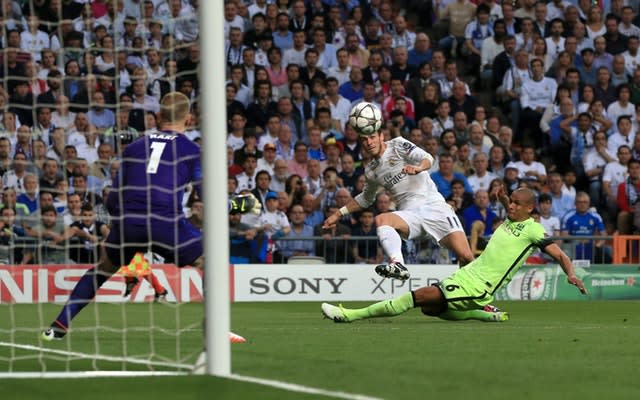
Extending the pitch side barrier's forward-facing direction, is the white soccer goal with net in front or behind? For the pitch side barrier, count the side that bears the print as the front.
in front

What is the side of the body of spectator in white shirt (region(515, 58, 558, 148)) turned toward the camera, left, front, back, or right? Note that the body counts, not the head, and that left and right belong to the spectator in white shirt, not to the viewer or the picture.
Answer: front

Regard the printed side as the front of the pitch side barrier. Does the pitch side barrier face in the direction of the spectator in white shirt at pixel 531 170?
no

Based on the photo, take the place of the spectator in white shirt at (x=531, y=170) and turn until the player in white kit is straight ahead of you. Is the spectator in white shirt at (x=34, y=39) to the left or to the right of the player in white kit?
right

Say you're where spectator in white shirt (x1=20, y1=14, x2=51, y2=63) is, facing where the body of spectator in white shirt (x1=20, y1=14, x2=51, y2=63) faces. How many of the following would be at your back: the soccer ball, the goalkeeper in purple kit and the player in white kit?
0

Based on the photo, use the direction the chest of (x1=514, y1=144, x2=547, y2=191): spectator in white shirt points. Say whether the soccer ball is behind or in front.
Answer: in front

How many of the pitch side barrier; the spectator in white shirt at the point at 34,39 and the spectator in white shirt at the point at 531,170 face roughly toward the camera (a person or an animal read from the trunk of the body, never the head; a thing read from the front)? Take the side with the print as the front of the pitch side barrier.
3

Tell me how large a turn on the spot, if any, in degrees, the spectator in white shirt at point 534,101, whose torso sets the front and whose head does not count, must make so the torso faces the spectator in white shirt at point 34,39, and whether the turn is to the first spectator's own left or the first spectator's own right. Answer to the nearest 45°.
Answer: approximately 45° to the first spectator's own right

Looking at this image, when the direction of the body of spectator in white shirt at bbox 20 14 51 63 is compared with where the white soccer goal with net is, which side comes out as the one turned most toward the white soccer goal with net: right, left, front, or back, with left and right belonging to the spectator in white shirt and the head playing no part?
front

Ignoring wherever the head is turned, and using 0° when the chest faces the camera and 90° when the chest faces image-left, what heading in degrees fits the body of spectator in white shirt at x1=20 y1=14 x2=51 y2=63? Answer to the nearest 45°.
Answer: approximately 0°

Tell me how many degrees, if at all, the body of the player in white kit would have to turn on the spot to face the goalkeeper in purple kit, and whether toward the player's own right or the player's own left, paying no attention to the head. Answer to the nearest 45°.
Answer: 0° — they already face them

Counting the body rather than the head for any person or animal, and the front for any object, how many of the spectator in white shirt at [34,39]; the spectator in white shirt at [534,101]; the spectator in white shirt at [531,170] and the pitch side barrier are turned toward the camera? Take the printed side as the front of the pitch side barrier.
4
